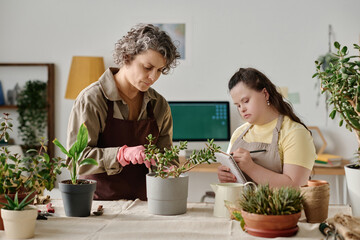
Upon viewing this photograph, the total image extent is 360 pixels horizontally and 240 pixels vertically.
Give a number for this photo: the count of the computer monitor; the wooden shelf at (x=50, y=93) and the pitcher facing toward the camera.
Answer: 2

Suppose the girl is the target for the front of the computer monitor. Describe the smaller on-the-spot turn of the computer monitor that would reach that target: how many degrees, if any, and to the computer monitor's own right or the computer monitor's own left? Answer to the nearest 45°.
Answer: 0° — it already faces them

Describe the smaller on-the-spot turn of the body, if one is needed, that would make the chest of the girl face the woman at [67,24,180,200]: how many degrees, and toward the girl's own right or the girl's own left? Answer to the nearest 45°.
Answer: approximately 45° to the girl's own right

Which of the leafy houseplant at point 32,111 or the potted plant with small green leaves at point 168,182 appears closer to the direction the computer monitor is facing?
the potted plant with small green leaves

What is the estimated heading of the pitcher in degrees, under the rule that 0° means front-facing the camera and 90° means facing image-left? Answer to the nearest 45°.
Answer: approximately 90°

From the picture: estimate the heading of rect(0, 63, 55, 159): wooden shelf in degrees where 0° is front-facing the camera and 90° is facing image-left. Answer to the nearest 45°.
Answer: approximately 0°

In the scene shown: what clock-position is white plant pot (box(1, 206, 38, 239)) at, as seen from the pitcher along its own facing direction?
The white plant pot is roughly at 11 o'clock from the pitcher.

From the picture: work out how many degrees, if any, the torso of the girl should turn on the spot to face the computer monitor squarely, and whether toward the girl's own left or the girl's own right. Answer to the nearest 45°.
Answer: approximately 135° to the girl's own right

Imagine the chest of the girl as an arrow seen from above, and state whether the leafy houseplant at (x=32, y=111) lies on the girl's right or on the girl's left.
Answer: on the girl's right
